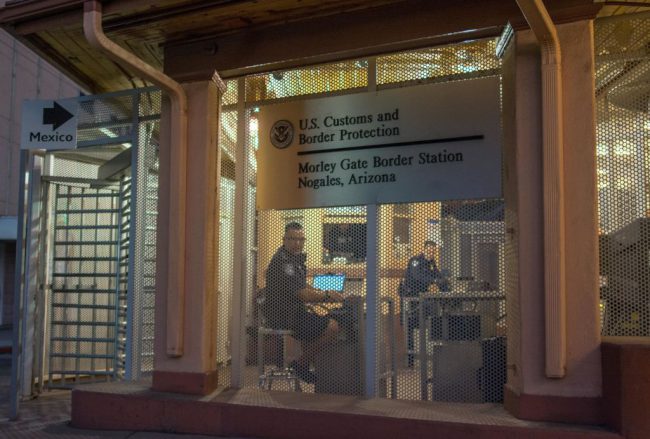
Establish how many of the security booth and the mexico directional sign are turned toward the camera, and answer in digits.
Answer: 2

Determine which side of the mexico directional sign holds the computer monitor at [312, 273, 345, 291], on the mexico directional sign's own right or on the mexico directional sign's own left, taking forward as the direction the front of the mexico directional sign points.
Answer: on the mexico directional sign's own left

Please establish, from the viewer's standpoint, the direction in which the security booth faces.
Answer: facing the viewer

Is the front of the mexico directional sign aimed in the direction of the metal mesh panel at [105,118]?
no

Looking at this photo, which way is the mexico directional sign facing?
toward the camera

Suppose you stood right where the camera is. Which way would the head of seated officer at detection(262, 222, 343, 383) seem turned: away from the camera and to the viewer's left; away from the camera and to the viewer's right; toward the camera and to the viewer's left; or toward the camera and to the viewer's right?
toward the camera and to the viewer's right

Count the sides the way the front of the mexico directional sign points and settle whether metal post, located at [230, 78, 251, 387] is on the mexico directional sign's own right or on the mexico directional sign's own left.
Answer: on the mexico directional sign's own left

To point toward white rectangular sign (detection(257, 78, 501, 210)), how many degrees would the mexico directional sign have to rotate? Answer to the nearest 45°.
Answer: approximately 45° to its left

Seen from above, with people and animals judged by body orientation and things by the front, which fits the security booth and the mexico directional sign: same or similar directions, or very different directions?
same or similar directions
